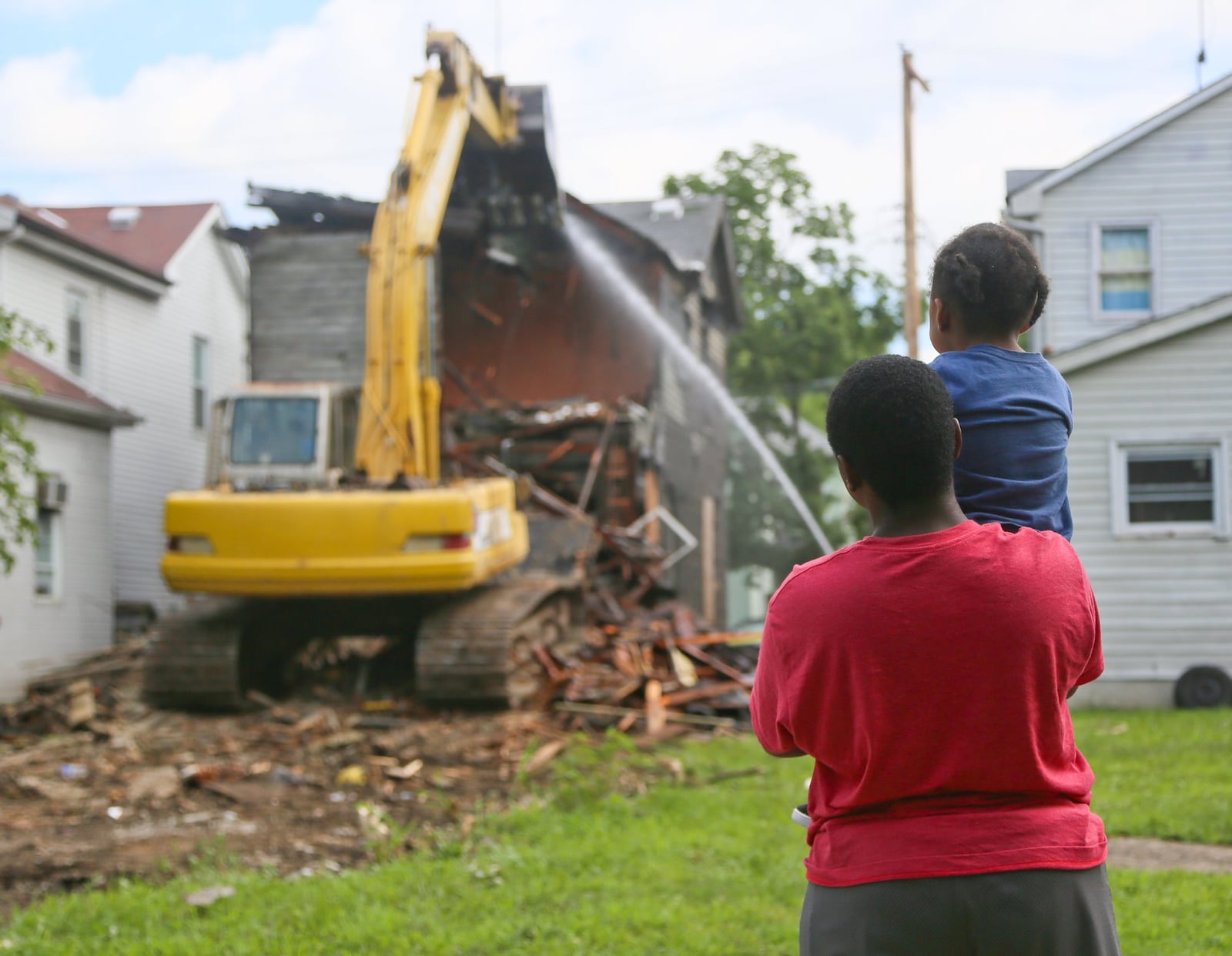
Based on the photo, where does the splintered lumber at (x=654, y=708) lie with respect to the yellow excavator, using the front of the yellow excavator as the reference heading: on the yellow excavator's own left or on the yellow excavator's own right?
on the yellow excavator's own right

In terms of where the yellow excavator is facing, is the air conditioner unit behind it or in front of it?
in front

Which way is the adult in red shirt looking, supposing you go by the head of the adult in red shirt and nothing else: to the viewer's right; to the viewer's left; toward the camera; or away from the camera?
away from the camera

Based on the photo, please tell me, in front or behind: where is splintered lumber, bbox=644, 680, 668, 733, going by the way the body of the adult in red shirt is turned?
in front

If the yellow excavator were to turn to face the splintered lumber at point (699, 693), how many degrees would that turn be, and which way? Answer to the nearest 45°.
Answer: approximately 90° to its right

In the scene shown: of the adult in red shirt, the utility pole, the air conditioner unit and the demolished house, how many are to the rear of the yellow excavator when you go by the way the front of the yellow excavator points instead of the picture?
1

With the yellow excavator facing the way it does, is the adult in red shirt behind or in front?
behind

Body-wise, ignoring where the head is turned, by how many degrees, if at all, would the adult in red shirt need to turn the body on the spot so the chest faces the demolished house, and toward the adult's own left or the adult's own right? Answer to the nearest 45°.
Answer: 0° — they already face it

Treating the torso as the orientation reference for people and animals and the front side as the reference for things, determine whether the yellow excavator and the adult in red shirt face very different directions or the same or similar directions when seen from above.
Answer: same or similar directions

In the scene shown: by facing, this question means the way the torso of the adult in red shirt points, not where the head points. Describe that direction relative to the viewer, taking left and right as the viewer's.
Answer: facing away from the viewer

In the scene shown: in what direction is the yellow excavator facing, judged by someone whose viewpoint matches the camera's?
facing away from the viewer

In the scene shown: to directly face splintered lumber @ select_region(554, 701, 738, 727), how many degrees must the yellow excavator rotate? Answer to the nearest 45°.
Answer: approximately 90° to its right

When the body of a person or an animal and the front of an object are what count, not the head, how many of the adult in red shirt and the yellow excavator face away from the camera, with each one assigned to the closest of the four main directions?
2
